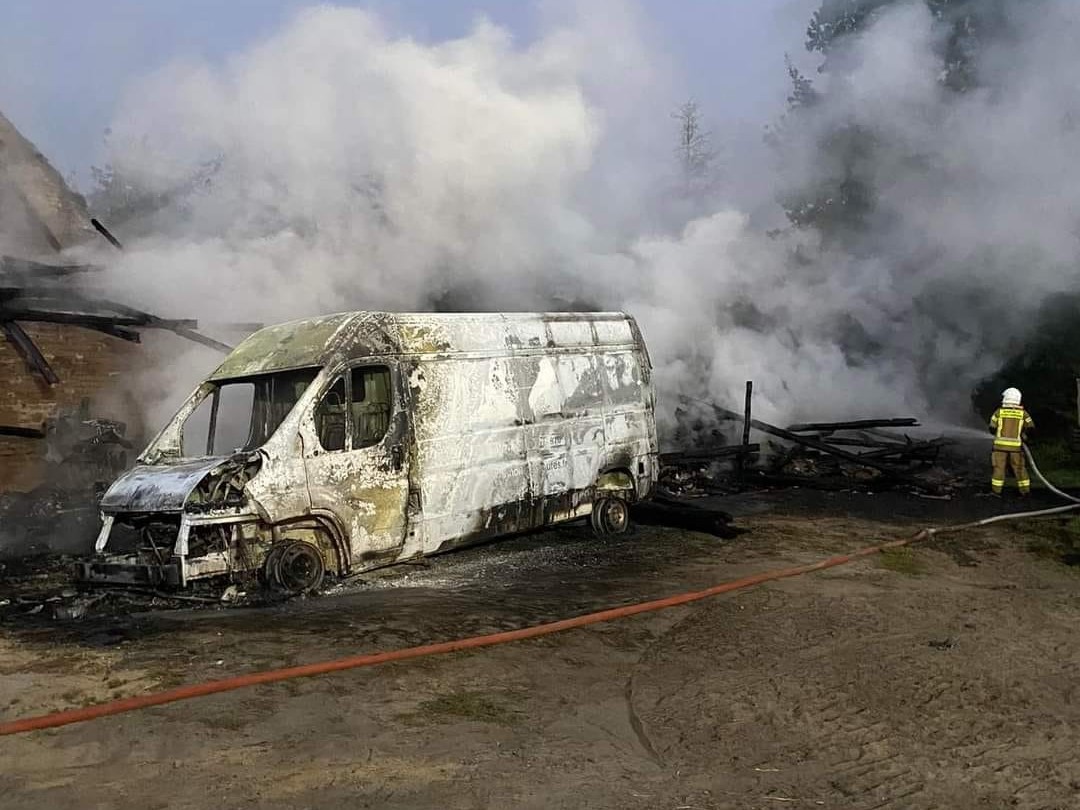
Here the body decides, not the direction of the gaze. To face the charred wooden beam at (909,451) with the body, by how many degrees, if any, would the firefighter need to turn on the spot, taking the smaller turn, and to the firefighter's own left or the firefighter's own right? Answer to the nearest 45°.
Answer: approximately 45° to the firefighter's own left

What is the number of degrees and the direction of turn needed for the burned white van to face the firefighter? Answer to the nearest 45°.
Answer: approximately 135° to its left

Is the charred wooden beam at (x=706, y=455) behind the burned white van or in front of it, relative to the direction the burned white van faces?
behind

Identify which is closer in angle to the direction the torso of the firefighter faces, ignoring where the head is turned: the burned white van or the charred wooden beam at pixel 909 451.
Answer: the charred wooden beam

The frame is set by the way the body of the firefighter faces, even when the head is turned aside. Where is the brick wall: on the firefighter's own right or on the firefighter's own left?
on the firefighter's own left

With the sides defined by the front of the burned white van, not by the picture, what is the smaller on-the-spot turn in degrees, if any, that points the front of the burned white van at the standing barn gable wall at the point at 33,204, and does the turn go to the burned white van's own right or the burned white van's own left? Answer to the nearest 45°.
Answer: approximately 90° to the burned white van's own right

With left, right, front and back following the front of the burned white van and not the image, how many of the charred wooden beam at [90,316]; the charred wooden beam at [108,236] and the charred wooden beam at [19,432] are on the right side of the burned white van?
3
